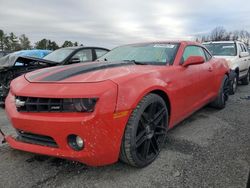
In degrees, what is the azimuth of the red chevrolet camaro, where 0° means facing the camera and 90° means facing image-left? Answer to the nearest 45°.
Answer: approximately 45°

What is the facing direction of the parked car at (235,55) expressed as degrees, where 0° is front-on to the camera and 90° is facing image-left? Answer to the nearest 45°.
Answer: approximately 45°

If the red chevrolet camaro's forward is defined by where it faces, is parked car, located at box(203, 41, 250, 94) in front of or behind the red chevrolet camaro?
behind
